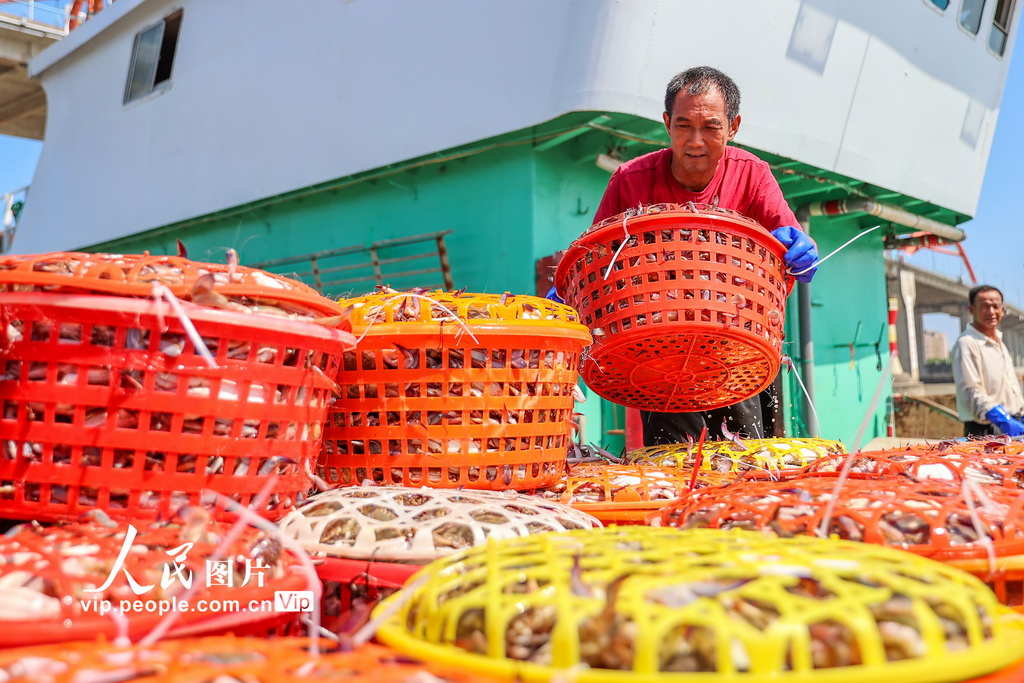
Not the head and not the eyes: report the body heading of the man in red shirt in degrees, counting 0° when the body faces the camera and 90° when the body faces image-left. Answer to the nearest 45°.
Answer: approximately 0°

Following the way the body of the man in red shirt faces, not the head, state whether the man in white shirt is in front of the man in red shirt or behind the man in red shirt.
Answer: behind

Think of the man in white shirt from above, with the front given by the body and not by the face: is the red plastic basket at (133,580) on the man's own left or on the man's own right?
on the man's own right

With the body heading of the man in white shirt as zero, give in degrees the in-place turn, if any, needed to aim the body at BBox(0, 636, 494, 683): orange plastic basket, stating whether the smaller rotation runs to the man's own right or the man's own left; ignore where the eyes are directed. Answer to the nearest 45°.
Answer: approximately 45° to the man's own right

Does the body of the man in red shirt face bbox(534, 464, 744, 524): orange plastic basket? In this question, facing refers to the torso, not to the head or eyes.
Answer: yes

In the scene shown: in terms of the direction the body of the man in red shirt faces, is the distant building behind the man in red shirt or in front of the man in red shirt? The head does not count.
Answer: behind

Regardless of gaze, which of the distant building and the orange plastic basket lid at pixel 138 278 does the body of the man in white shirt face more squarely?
the orange plastic basket lid

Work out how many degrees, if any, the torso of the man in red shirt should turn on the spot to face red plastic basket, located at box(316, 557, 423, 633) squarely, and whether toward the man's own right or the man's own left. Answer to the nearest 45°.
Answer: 0° — they already face it
